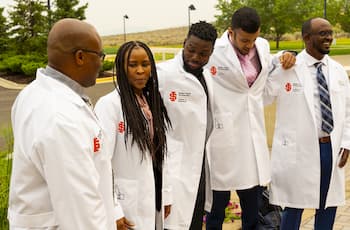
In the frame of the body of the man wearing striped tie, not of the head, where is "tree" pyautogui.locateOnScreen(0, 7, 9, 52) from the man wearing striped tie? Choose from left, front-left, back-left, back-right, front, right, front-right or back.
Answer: back

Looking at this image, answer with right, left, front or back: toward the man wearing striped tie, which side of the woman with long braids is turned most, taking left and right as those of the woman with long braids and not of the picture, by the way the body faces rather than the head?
left

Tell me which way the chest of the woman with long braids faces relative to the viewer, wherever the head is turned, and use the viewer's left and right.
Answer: facing the viewer and to the right of the viewer

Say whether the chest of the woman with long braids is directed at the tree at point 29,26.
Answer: no

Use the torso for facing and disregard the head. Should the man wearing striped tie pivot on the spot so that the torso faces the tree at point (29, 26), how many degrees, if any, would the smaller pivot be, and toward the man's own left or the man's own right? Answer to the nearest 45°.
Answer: approximately 180°

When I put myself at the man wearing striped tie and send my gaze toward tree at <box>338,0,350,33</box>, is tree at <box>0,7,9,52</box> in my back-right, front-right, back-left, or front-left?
front-left

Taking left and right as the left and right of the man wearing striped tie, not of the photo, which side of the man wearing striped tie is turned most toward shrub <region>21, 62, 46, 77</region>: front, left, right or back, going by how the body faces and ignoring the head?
back

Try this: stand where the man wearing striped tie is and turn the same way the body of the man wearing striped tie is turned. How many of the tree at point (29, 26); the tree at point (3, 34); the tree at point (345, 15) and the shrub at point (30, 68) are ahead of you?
0

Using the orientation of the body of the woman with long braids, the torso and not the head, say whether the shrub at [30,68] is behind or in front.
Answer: behind

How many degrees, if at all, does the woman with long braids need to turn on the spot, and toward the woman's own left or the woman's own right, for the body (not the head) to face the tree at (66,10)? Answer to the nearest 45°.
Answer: approximately 135° to the woman's own left

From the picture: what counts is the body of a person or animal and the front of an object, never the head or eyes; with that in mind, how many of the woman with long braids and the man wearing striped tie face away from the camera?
0

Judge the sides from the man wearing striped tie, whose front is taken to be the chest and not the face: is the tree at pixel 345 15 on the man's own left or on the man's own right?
on the man's own left

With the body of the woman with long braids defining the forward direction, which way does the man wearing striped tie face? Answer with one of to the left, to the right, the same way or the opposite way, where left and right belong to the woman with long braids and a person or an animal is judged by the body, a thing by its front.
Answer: the same way
